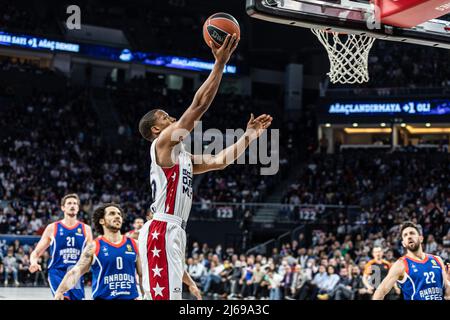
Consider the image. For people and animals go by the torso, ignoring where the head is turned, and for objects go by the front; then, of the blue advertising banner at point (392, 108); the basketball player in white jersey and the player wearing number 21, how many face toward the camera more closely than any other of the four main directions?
2

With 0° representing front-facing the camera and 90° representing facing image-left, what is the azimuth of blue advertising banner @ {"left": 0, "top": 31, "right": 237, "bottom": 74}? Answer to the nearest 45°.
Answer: approximately 315°

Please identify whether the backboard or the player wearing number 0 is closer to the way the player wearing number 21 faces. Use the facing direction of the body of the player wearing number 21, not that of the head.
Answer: the player wearing number 0

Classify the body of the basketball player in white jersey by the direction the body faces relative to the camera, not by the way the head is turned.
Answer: to the viewer's right

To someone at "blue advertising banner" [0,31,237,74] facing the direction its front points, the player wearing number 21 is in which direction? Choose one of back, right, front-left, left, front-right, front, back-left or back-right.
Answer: front-right

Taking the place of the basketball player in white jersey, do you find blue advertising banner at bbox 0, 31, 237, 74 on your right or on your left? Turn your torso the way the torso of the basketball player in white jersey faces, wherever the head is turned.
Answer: on your left

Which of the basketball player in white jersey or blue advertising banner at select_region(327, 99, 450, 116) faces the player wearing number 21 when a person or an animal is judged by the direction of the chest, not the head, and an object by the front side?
the blue advertising banner

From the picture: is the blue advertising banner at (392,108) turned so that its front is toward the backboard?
yes

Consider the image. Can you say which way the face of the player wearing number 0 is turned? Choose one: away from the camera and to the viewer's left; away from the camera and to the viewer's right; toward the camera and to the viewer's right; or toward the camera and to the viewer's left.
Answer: toward the camera and to the viewer's right

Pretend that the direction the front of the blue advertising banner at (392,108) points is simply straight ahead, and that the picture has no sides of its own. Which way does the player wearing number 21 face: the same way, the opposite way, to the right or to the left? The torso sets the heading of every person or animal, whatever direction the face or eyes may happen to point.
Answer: the same way

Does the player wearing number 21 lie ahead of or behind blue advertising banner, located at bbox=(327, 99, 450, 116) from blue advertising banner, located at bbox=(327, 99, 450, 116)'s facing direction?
ahead

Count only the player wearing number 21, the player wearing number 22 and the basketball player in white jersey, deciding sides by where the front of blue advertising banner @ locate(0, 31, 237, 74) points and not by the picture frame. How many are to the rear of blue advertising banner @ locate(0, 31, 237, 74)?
0

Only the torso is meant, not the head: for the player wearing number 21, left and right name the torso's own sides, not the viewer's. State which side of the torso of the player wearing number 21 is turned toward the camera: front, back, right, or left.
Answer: front

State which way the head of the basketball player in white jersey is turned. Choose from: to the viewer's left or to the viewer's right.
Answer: to the viewer's right

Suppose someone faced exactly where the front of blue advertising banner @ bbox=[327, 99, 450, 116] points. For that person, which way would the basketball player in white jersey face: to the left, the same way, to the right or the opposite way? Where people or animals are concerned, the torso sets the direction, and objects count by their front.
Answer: to the left

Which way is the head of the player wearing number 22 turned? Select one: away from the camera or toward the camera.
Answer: toward the camera

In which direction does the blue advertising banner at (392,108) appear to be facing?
toward the camera
